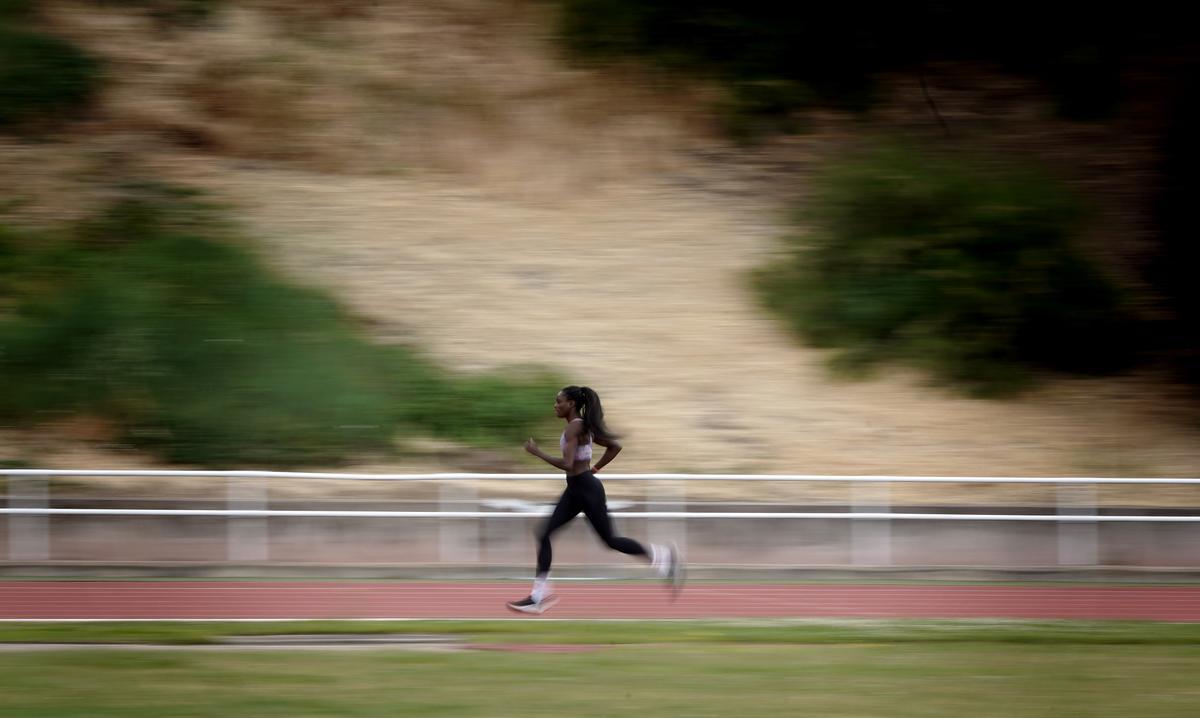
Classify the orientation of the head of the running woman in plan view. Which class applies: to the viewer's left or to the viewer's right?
to the viewer's left

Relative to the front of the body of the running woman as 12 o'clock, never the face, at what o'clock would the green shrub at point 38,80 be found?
The green shrub is roughly at 2 o'clock from the running woman.

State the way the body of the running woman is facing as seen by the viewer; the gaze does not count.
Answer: to the viewer's left

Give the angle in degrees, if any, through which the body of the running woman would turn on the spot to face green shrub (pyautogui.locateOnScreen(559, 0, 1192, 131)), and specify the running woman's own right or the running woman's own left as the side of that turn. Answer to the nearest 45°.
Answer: approximately 90° to the running woman's own right

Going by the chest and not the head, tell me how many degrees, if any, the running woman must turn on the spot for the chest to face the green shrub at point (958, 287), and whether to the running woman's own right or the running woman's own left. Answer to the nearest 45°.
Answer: approximately 135° to the running woman's own right
